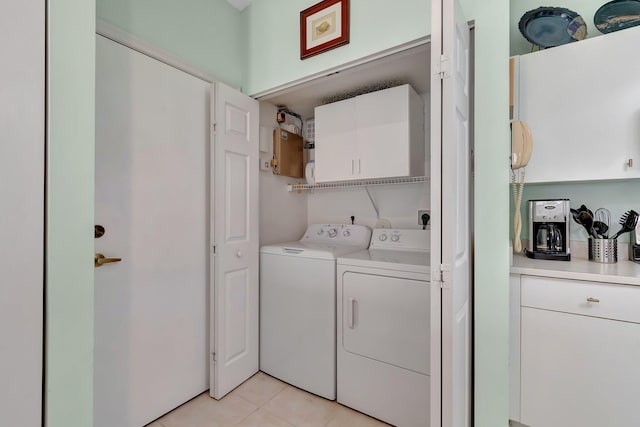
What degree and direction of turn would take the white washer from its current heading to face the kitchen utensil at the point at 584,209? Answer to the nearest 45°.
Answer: approximately 135° to its left

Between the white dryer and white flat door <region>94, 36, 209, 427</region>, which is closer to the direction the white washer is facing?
the white flat door

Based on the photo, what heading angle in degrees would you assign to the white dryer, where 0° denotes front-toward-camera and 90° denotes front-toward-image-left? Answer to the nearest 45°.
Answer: approximately 45°

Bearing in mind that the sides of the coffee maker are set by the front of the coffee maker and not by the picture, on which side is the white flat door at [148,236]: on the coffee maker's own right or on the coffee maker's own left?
on the coffee maker's own right

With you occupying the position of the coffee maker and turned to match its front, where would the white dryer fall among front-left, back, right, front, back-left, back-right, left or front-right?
front-right

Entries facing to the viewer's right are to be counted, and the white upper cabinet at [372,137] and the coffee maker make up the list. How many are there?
0
